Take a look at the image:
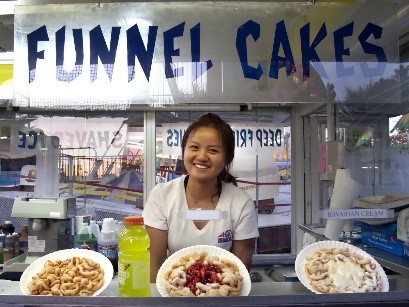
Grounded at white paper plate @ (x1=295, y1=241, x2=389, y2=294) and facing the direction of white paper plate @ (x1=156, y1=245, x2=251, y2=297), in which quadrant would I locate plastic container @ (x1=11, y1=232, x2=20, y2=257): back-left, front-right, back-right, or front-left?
front-right

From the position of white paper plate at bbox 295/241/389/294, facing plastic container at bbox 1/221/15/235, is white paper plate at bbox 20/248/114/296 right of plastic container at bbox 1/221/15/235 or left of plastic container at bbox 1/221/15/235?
left

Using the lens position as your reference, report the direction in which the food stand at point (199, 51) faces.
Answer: facing the viewer
